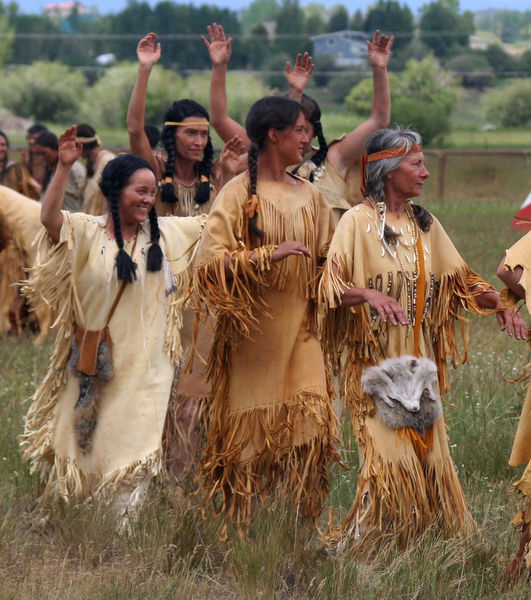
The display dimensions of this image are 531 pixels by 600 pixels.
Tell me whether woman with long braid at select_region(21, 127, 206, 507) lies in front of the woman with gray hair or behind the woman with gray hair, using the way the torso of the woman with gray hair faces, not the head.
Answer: behind

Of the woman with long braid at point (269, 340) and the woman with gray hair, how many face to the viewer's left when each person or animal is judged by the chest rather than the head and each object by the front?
0

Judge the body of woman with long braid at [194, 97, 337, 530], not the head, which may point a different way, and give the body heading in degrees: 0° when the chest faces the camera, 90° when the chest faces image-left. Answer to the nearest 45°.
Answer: approximately 315°

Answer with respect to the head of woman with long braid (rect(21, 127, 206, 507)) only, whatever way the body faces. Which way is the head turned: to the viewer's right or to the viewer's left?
to the viewer's right

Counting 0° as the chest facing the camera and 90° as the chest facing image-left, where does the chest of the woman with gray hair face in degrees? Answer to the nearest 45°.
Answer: approximately 315°

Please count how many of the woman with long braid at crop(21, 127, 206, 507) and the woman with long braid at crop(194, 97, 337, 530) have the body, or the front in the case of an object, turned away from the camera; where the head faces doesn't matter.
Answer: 0

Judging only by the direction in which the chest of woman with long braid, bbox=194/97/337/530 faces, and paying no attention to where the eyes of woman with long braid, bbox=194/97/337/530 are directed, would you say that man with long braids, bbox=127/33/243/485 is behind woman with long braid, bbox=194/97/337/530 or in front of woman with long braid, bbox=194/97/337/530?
behind
